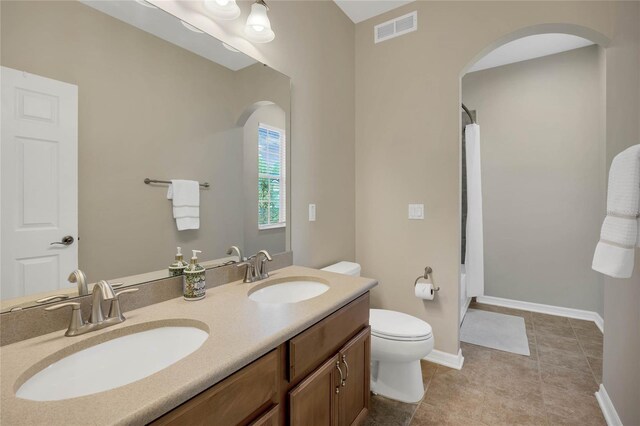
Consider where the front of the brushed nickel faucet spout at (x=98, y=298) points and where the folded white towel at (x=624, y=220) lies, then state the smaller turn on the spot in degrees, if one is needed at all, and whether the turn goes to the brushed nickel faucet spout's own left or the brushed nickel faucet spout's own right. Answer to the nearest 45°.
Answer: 0° — it already faces it

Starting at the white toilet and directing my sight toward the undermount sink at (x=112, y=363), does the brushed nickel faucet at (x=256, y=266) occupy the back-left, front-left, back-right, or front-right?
front-right

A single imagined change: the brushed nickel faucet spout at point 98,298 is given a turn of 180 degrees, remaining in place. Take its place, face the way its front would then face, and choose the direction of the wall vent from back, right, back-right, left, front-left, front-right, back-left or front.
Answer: back-right

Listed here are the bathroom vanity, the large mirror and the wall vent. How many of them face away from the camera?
0

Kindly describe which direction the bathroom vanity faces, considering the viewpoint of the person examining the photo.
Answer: facing the viewer and to the right of the viewer

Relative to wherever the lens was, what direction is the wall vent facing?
facing the viewer and to the left of the viewer

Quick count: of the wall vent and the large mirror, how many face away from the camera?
0

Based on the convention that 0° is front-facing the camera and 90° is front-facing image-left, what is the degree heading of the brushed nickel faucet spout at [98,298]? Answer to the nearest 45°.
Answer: approximately 315°

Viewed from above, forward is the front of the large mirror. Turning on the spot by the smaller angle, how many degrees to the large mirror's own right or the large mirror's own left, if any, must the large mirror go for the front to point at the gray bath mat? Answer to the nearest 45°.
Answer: approximately 45° to the large mirror's own left
